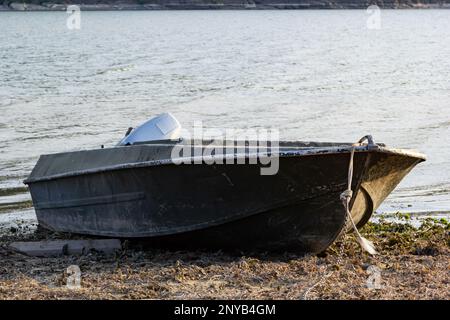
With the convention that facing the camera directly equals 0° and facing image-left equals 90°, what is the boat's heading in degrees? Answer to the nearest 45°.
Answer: approximately 315°

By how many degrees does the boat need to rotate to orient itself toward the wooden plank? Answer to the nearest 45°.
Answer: approximately 135° to its right
